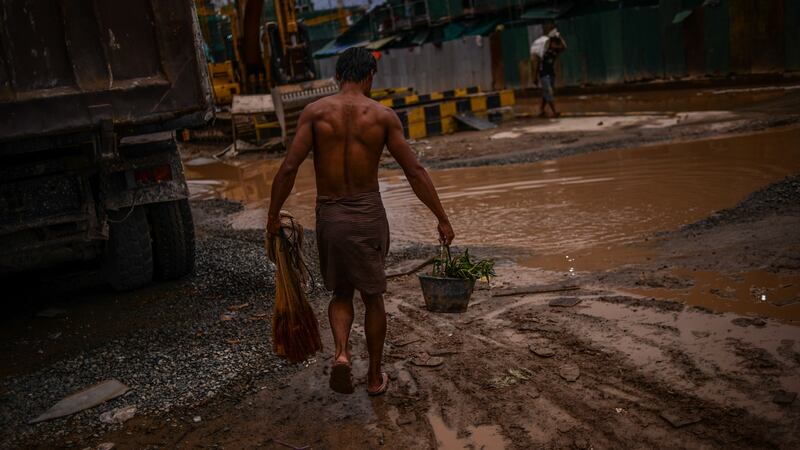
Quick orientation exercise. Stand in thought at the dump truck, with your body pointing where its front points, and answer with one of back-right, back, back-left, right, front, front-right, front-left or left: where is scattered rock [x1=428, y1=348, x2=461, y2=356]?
back-right

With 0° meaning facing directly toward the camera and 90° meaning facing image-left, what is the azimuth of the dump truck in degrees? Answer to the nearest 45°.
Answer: approximately 180°

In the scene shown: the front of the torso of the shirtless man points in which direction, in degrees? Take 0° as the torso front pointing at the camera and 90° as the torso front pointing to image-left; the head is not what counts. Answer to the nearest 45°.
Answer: approximately 180°

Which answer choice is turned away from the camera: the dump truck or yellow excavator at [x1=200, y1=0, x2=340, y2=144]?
the dump truck

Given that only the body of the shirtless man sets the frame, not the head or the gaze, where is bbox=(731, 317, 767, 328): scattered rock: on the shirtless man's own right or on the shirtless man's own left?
on the shirtless man's own right

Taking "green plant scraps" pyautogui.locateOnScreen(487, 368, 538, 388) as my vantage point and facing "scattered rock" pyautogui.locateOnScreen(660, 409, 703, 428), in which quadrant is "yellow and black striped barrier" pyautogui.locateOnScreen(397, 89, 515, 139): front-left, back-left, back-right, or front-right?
back-left

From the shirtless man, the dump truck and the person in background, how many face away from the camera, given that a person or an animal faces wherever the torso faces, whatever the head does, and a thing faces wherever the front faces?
2

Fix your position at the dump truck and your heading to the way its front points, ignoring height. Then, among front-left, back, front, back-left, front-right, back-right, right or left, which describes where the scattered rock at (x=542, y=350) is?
back-right
